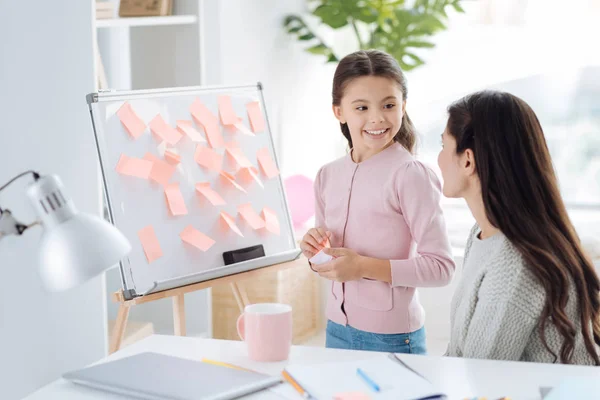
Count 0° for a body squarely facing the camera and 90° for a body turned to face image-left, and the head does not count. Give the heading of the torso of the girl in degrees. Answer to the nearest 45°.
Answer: approximately 45°

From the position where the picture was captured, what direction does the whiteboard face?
facing the viewer and to the right of the viewer

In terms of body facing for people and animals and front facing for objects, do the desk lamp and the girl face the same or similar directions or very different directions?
very different directions

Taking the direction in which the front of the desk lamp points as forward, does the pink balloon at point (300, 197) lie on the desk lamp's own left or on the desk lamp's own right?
on the desk lamp's own left

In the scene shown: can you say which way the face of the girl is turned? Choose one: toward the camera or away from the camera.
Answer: toward the camera

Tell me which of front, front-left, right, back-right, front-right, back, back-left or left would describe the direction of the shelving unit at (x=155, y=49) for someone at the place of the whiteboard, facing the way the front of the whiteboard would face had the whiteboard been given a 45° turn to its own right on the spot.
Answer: back

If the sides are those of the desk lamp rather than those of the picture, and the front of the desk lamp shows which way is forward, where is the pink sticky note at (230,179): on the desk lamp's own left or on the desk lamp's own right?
on the desk lamp's own left

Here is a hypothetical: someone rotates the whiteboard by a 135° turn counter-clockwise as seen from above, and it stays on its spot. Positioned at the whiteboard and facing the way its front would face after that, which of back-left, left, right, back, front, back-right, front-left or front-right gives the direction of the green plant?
front-right

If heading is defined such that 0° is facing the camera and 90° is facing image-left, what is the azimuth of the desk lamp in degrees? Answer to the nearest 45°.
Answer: approximately 270°

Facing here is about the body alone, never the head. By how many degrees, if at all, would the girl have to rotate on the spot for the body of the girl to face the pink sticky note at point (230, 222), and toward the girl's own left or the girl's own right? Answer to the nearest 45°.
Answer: approximately 90° to the girl's own right

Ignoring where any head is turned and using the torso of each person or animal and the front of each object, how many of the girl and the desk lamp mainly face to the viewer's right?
1

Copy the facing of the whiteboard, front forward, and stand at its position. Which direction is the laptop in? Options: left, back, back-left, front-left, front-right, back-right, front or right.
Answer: front-right

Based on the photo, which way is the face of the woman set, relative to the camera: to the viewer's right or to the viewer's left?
to the viewer's left

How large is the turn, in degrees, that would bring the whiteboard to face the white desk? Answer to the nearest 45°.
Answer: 0° — it already faces it

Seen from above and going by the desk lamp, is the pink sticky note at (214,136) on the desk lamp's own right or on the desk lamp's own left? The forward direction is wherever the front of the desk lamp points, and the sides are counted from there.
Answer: on the desk lamp's own left
